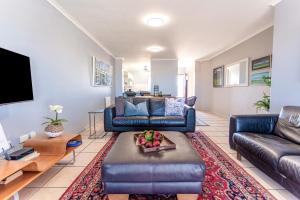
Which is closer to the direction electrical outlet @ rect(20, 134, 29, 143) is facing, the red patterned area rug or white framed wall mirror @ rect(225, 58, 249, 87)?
the red patterned area rug

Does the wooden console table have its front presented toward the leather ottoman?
yes

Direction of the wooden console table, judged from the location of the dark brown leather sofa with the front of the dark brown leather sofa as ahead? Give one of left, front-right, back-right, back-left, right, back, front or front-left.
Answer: front

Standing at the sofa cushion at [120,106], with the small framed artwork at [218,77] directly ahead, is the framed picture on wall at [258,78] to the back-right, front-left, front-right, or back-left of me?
front-right

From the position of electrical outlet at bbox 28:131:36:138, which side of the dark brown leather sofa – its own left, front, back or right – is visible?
front

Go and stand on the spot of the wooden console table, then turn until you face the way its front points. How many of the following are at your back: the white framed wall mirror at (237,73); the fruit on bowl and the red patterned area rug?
0

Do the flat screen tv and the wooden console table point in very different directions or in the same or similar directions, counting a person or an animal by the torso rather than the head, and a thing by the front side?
same or similar directions

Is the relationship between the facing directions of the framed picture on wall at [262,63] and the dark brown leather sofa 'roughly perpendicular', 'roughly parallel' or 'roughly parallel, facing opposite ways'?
roughly parallel

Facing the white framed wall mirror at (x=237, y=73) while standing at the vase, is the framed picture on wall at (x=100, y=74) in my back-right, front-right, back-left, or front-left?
front-left

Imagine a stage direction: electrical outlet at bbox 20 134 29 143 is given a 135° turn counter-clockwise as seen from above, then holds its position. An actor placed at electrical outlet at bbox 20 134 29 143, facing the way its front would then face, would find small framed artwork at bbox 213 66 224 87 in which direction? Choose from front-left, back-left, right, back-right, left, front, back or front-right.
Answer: right

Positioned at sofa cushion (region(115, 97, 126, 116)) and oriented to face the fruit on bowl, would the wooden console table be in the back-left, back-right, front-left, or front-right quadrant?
front-right

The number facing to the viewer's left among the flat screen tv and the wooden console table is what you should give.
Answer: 0

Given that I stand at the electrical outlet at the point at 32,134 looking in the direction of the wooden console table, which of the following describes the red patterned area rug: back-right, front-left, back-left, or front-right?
front-left

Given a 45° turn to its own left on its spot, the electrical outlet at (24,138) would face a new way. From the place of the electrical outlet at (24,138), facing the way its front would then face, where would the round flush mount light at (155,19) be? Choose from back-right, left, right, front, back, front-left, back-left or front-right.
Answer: front

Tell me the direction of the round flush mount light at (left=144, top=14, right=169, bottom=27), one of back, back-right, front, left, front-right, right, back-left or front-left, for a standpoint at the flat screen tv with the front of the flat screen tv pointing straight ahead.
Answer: front-left

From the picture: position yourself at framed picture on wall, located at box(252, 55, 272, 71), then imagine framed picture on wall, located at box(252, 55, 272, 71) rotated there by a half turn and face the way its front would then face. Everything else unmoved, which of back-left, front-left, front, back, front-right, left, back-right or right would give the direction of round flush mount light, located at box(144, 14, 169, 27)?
back

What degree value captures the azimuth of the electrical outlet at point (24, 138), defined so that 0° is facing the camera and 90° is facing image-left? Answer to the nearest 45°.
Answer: approximately 315°

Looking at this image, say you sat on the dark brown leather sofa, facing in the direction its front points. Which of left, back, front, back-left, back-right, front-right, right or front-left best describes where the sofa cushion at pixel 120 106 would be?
front-right
